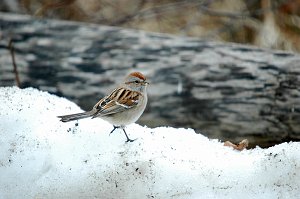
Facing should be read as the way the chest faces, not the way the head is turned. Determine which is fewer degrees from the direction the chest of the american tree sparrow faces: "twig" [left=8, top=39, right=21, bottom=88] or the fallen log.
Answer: the fallen log

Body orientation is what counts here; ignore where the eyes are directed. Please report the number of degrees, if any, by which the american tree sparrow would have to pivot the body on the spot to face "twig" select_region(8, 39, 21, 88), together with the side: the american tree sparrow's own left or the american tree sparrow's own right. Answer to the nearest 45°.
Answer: approximately 135° to the american tree sparrow's own left

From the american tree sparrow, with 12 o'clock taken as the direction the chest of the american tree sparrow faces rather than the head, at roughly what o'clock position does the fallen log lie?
The fallen log is roughly at 10 o'clock from the american tree sparrow.

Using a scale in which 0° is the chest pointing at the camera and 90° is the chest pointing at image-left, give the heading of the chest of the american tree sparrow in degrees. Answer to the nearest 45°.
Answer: approximately 270°
